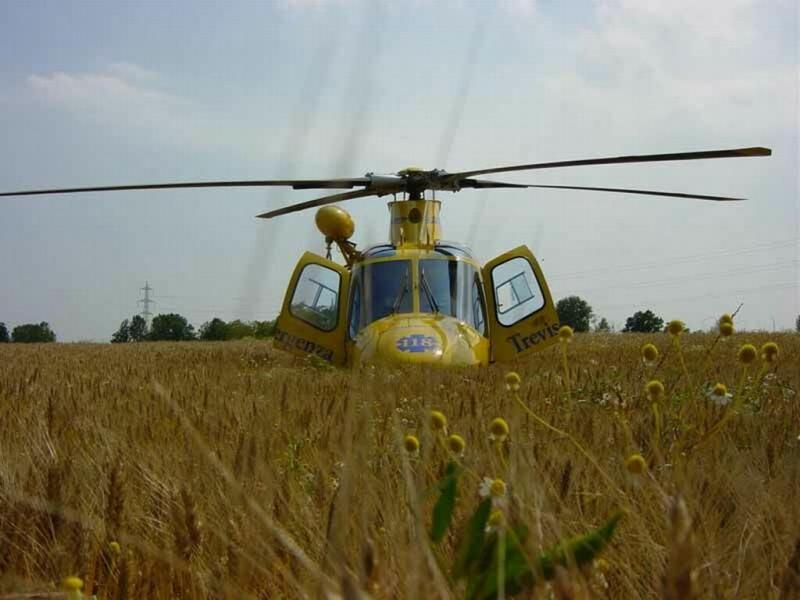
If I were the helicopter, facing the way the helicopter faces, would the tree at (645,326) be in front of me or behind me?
behind

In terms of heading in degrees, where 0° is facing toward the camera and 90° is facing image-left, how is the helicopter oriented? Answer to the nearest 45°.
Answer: approximately 0°
